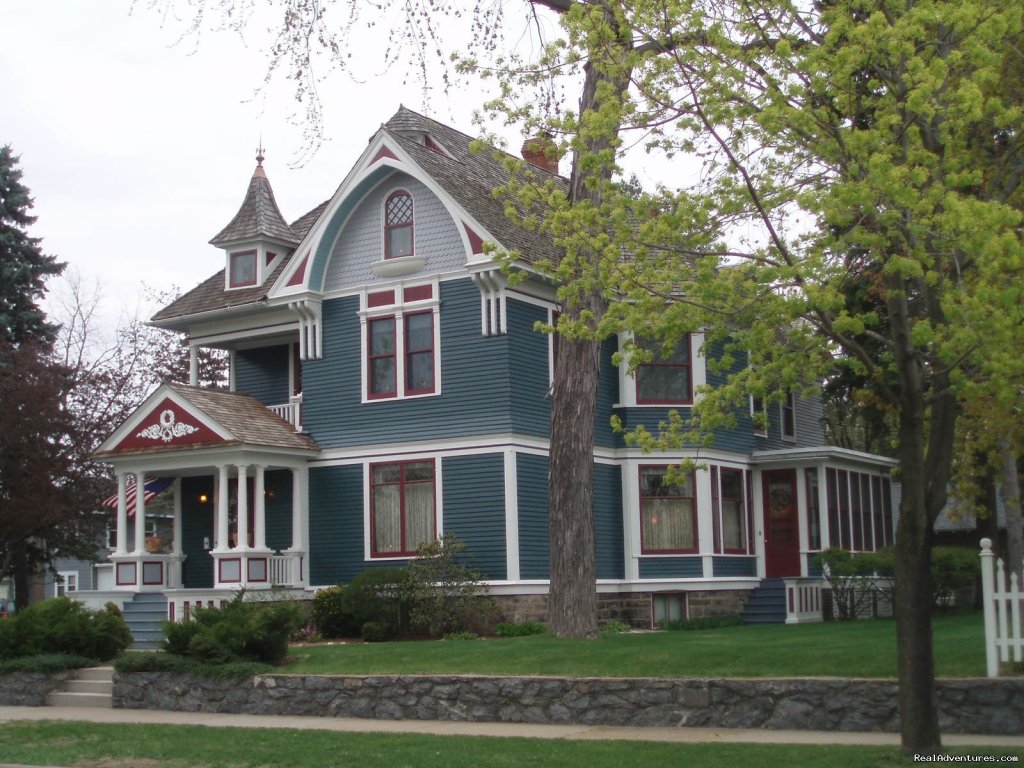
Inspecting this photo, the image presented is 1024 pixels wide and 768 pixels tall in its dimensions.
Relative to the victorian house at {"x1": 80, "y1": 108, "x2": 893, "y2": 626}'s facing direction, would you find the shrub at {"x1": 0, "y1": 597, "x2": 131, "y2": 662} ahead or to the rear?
ahead

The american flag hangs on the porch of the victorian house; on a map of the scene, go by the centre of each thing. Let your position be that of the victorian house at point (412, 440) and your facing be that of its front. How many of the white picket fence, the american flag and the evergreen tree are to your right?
2

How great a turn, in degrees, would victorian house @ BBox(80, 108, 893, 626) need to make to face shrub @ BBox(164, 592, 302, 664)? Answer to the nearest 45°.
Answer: approximately 45° to its left

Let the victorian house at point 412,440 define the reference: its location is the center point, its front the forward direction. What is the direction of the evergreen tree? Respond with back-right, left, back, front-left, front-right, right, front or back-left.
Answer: right

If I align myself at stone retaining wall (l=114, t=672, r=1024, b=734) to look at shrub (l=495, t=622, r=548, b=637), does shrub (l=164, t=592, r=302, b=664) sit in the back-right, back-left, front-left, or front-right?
front-left

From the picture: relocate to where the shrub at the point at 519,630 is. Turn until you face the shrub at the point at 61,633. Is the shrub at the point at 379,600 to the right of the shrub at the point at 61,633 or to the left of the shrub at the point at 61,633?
right

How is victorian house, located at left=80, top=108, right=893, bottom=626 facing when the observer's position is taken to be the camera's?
facing the viewer and to the left of the viewer
